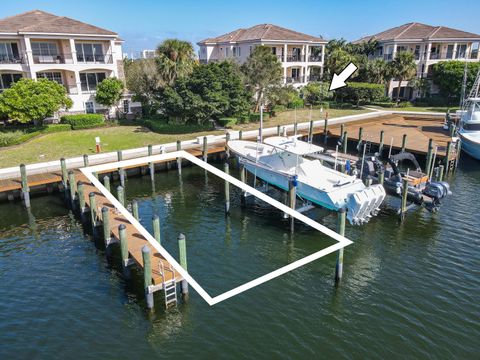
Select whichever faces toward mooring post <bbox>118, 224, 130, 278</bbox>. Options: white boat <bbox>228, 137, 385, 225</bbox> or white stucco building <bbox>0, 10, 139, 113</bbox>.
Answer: the white stucco building

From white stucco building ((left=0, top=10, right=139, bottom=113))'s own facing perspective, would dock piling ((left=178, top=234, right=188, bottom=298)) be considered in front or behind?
in front

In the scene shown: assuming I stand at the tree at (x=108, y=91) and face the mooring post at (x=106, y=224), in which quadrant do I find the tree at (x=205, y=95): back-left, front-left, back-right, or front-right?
front-left

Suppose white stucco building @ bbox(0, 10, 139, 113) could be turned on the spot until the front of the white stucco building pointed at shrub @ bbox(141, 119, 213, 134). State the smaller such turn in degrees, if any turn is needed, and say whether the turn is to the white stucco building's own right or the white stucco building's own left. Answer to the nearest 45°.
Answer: approximately 45° to the white stucco building's own left

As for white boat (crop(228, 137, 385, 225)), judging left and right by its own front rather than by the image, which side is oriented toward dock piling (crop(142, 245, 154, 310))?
left

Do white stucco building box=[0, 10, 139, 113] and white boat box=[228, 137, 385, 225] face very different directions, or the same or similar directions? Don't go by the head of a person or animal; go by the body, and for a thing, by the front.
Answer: very different directions

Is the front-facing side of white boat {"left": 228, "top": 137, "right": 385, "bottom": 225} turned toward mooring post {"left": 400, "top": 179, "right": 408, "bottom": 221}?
no

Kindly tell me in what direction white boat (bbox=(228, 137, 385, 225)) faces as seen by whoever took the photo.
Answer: facing away from the viewer and to the left of the viewer

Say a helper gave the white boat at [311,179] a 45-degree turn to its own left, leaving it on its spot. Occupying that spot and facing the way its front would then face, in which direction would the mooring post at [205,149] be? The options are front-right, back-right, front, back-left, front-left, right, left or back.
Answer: front-right

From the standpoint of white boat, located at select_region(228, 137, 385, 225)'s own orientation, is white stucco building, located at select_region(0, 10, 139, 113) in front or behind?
in front

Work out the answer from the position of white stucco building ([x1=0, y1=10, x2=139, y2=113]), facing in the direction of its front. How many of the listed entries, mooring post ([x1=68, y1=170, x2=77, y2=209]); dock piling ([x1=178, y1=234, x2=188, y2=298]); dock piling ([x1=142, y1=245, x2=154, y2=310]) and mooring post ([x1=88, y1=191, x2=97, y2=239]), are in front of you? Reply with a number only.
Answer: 4

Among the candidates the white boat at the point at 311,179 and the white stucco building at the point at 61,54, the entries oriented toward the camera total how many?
1

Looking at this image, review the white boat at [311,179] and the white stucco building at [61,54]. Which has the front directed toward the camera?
the white stucco building

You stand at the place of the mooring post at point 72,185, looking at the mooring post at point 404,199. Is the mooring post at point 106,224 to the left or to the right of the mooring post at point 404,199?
right

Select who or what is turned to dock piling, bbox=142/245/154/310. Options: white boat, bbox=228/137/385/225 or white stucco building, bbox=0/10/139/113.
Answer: the white stucco building

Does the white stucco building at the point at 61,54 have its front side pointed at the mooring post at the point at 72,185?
yes

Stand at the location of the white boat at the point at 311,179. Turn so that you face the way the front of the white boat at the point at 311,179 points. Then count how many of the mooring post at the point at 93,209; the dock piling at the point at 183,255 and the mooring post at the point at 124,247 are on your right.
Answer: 0

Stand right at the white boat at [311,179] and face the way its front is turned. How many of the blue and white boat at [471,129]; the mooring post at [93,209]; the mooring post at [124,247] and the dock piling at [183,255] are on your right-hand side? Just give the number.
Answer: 1

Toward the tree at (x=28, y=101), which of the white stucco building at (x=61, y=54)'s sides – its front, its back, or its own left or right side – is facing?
front

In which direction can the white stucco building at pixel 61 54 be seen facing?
toward the camera

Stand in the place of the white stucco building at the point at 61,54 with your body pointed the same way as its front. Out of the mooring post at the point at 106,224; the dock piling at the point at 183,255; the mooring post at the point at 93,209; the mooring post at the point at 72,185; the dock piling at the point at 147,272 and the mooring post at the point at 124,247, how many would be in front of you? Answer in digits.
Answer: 6

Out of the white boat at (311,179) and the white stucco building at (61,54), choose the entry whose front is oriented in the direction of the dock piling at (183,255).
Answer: the white stucco building
